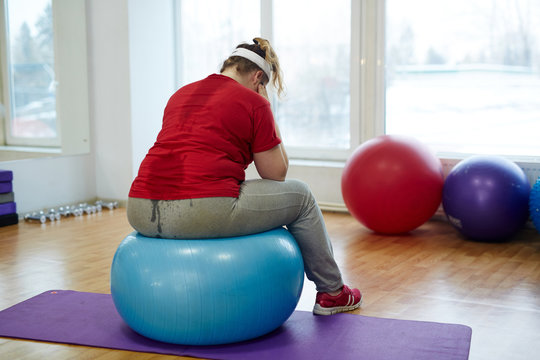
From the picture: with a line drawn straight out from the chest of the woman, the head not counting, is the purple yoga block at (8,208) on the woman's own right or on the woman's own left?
on the woman's own left

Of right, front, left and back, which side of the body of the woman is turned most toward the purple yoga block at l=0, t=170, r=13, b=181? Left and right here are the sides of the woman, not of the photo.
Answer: left

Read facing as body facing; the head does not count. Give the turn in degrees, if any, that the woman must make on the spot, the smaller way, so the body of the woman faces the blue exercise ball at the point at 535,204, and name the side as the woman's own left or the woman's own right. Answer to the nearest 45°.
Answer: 0° — they already face it

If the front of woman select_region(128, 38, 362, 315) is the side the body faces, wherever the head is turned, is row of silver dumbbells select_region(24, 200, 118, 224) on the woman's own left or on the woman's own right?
on the woman's own left

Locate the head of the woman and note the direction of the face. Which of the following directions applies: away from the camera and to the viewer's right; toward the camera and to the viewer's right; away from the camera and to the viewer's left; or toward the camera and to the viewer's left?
away from the camera and to the viewer's right

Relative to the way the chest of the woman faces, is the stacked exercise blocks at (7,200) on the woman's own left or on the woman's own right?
on the woman's own left

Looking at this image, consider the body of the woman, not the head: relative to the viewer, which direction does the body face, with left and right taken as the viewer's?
facing away from the viewer and to the right of the viewer

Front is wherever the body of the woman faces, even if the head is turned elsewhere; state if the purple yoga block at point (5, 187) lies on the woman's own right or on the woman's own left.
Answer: on the woman's own left
